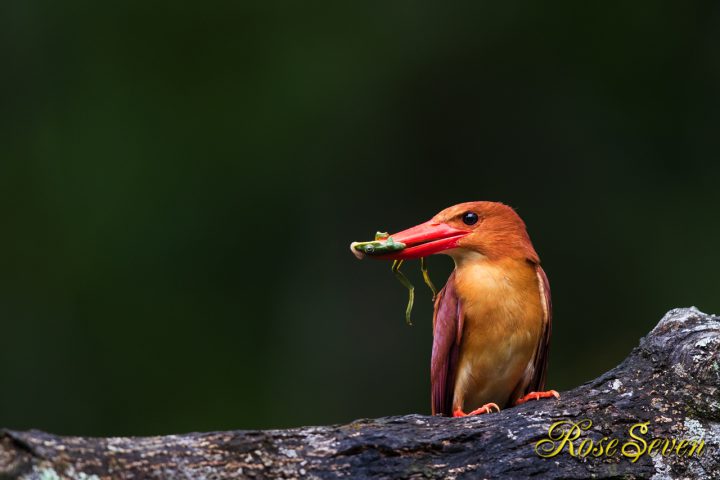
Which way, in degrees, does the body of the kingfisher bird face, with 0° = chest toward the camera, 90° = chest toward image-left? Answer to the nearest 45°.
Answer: approximately 0°
